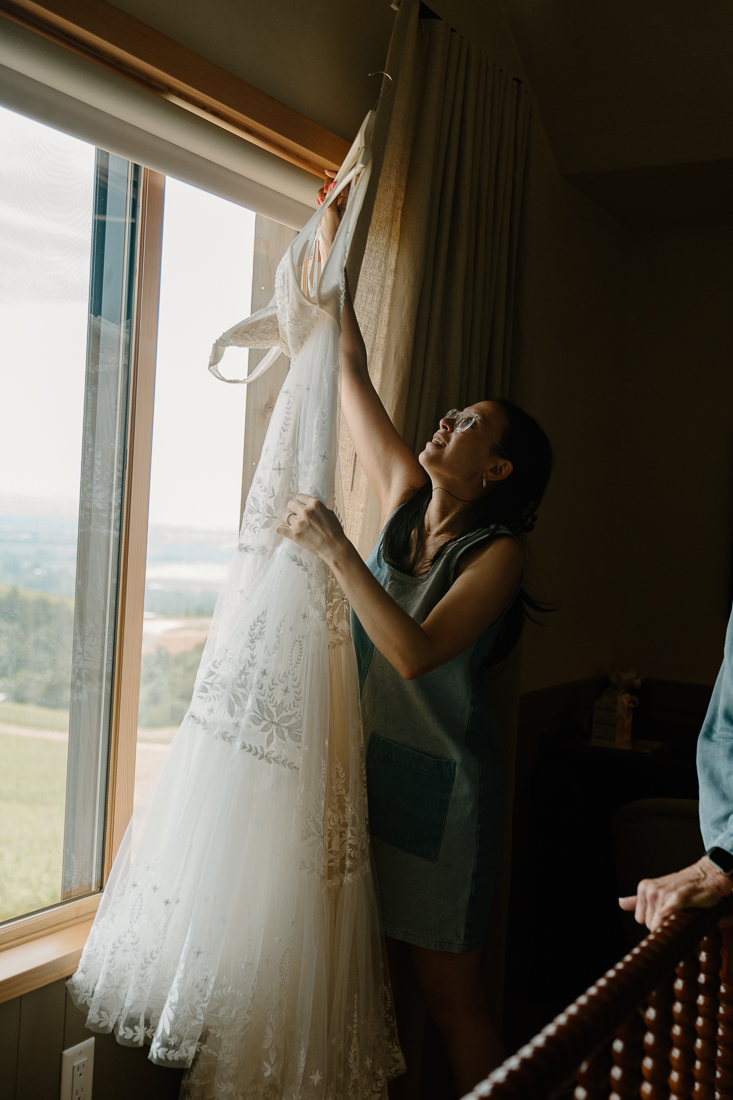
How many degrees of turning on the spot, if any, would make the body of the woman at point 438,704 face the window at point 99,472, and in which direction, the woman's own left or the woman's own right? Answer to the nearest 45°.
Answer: approximately 45° to the woman's own right

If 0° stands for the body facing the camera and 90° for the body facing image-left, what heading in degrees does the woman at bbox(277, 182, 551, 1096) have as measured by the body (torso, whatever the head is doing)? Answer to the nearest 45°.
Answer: approximately 45°

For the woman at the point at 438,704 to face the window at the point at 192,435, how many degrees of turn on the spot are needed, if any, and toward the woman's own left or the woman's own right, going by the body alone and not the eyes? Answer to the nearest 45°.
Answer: approximately 45° to the woman's own right

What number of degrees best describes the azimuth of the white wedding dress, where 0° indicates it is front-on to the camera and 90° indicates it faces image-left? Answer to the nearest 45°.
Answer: approximately 45°
